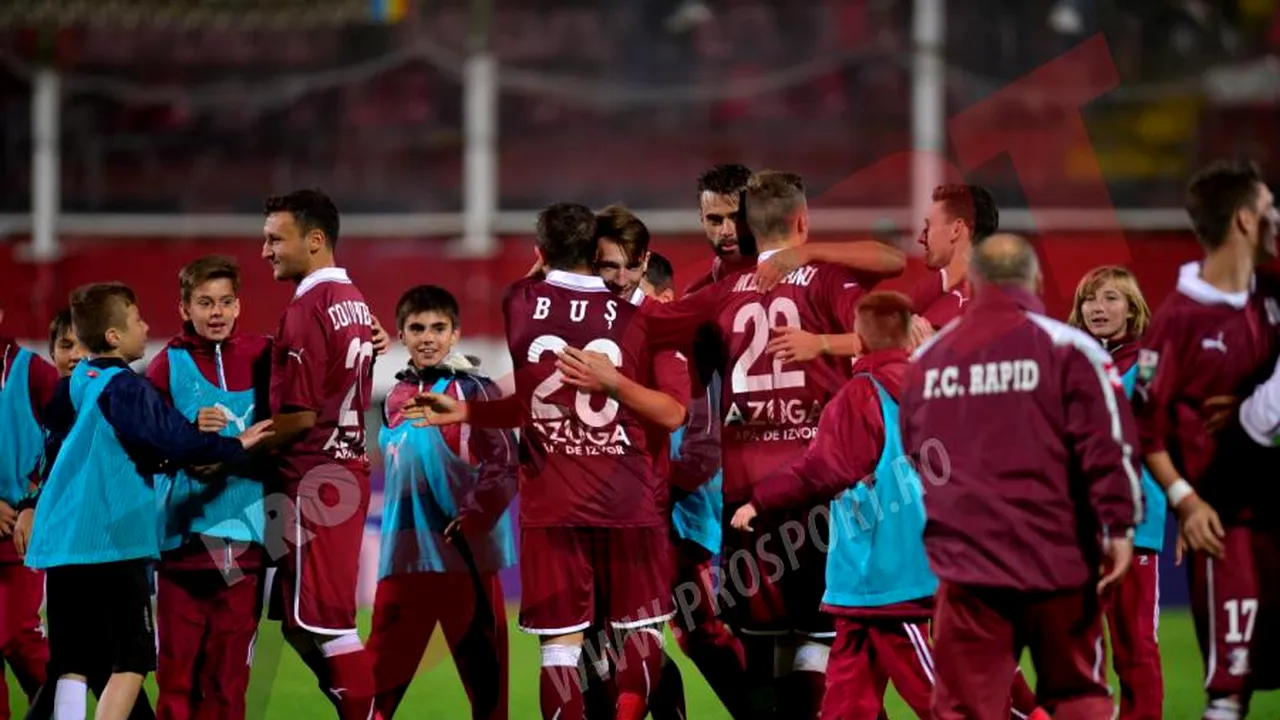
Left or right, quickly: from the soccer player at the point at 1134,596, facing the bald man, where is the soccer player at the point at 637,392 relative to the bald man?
right

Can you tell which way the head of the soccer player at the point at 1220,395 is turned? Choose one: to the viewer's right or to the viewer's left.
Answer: to the viewer's right

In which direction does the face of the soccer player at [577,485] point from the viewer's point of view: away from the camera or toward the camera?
away from the camera

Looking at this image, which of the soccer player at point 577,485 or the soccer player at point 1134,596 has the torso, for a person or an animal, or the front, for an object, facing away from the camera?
the soccer player at point 577,485

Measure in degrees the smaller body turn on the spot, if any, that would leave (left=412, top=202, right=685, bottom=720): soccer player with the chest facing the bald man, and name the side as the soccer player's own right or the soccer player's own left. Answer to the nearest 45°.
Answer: approximately 135° to the soccer player's own right

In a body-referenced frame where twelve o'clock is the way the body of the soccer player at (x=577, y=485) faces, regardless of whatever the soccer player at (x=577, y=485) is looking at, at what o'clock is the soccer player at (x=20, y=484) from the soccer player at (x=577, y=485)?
the soccer player at (x=20, y=484) is roughly at 10 o'clock from the soccer player at (x=577, y=485).

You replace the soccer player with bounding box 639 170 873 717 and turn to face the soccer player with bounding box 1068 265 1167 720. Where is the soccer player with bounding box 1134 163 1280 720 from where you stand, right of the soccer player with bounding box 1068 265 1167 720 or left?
right

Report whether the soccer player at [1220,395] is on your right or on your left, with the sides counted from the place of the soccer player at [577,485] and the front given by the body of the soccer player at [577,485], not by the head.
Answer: on your right

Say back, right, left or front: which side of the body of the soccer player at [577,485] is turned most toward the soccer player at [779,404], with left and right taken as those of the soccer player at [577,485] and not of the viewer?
right

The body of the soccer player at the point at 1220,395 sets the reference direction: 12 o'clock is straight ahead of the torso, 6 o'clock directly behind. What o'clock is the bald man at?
The bald man is roughly at 3 o'clock from the soccer player.

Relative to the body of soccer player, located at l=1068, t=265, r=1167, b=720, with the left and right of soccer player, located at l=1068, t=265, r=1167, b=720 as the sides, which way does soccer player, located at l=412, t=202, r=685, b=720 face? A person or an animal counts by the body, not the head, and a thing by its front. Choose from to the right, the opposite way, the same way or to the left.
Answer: the opposite way

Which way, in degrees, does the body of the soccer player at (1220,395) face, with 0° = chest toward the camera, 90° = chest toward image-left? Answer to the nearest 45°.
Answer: approximately 315°

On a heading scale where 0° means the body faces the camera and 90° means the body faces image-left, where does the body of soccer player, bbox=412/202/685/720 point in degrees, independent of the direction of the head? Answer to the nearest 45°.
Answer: approximately 180°
